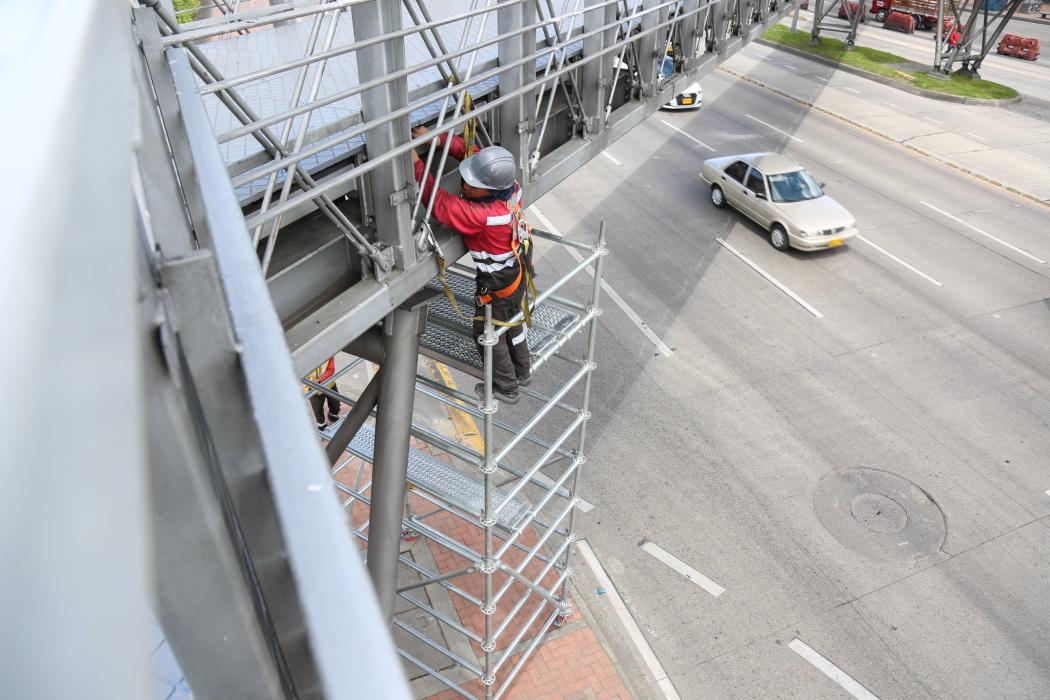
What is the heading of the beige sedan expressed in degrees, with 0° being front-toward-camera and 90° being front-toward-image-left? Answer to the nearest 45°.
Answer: approximately 315°

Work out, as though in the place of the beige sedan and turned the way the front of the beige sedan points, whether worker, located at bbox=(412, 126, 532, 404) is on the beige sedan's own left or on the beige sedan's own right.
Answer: on the beige sedan's own right

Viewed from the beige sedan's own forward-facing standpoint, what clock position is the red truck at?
The red truck is roughly at 8 o'clock from the beige sedan.

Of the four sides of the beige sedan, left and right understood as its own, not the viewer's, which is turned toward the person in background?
right

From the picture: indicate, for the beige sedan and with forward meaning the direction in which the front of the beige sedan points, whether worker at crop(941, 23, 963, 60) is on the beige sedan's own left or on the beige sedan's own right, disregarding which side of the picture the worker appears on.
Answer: on the beige sedan's own left

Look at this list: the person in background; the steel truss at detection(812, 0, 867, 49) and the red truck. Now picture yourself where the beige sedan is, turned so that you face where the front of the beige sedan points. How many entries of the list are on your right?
1
